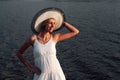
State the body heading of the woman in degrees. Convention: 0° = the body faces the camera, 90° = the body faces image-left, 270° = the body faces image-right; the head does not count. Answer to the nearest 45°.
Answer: approximately 0°
